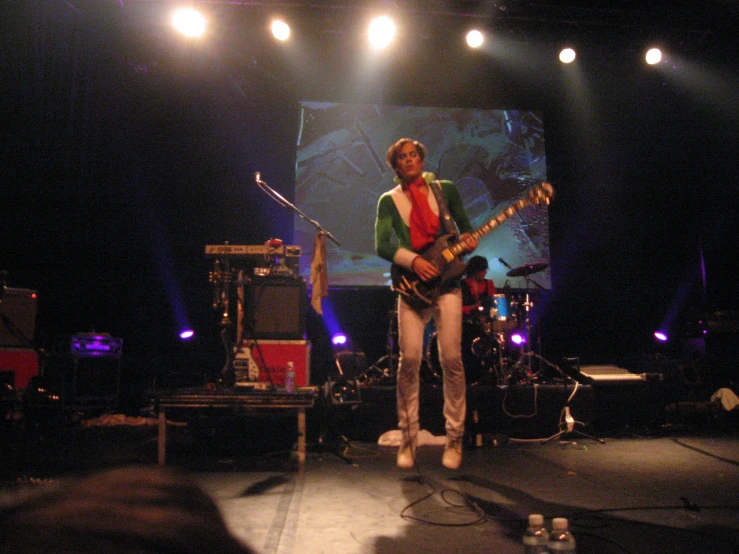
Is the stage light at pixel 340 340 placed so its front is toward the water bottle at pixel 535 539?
yes

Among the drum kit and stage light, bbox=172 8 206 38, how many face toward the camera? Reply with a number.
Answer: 2

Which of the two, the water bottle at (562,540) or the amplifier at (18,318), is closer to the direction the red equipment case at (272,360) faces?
the water bottle

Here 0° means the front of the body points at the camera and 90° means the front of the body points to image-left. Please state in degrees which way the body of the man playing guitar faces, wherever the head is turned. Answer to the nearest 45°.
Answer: approximately 0°

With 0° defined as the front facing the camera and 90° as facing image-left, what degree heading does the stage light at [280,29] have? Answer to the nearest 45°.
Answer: approximately 0°

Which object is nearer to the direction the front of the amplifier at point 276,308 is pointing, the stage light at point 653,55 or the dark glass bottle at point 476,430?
the dark glass bottle
